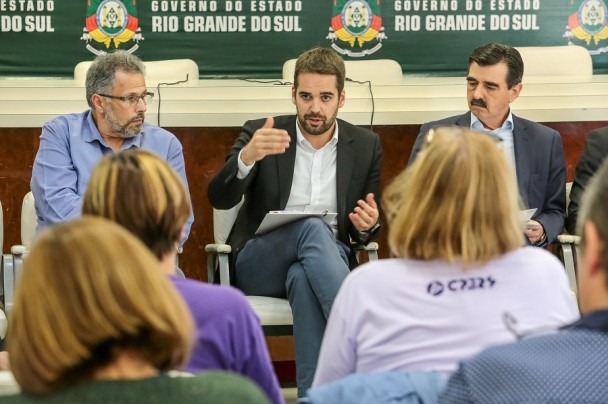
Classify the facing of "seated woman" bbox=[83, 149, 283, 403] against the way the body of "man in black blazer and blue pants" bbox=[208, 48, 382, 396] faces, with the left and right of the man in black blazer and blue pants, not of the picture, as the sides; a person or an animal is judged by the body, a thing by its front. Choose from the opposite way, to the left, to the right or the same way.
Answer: the opposite way

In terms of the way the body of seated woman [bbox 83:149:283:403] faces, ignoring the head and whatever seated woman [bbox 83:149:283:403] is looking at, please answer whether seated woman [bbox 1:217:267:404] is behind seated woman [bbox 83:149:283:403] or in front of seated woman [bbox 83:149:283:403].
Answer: behind

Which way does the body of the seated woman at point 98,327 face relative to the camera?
away from the camera

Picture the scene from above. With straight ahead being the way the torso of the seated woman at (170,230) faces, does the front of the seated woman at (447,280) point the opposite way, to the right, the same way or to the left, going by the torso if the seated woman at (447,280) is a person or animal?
the same way

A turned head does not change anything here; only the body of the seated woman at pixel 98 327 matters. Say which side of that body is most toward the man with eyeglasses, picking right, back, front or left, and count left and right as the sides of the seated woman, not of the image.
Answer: front

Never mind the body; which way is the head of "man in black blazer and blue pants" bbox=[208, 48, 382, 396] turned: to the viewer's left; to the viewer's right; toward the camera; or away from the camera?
toward the camera

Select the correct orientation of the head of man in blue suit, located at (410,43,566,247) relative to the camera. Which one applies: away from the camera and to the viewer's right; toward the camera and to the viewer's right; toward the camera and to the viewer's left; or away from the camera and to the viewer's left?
toward the camera and to the viewer's left

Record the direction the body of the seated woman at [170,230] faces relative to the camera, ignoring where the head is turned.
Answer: away from the camera

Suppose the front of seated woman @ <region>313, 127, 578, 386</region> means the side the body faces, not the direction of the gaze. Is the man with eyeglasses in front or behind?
in front

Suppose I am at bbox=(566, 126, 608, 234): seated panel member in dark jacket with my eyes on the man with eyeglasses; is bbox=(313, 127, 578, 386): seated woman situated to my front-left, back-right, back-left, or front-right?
front-left

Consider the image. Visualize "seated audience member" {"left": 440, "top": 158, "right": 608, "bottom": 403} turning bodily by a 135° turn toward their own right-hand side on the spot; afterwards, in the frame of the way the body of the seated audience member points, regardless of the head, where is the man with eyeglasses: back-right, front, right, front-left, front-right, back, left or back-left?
back-left

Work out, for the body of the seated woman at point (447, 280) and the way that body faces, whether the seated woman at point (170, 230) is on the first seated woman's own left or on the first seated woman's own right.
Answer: on the first seated woman's own left

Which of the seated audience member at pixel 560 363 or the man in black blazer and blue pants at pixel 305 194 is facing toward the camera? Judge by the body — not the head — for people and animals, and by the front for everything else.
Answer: the man in black blazer and blue pants

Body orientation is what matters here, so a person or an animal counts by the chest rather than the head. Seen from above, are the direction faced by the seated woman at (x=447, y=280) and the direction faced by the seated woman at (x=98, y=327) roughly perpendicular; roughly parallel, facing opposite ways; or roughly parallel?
roughly parallel

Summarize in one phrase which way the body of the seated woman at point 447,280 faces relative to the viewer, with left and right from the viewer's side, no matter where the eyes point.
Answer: facing away from the viewer

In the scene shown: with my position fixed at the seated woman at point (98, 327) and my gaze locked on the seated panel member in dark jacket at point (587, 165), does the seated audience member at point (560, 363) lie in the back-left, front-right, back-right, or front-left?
front-right

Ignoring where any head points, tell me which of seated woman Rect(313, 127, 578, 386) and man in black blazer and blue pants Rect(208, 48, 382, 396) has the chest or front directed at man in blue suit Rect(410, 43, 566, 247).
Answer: the seated woman

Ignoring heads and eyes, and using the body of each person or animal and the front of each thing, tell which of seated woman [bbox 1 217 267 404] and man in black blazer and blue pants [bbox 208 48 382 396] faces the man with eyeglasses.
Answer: the seated woman

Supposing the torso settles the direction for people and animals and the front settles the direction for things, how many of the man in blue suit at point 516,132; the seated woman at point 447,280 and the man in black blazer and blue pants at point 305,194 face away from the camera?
1

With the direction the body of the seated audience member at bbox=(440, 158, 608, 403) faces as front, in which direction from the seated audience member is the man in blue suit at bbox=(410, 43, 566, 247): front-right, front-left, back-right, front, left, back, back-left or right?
front-right

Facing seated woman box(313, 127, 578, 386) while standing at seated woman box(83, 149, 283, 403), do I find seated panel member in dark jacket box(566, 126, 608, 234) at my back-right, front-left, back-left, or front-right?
front-left
